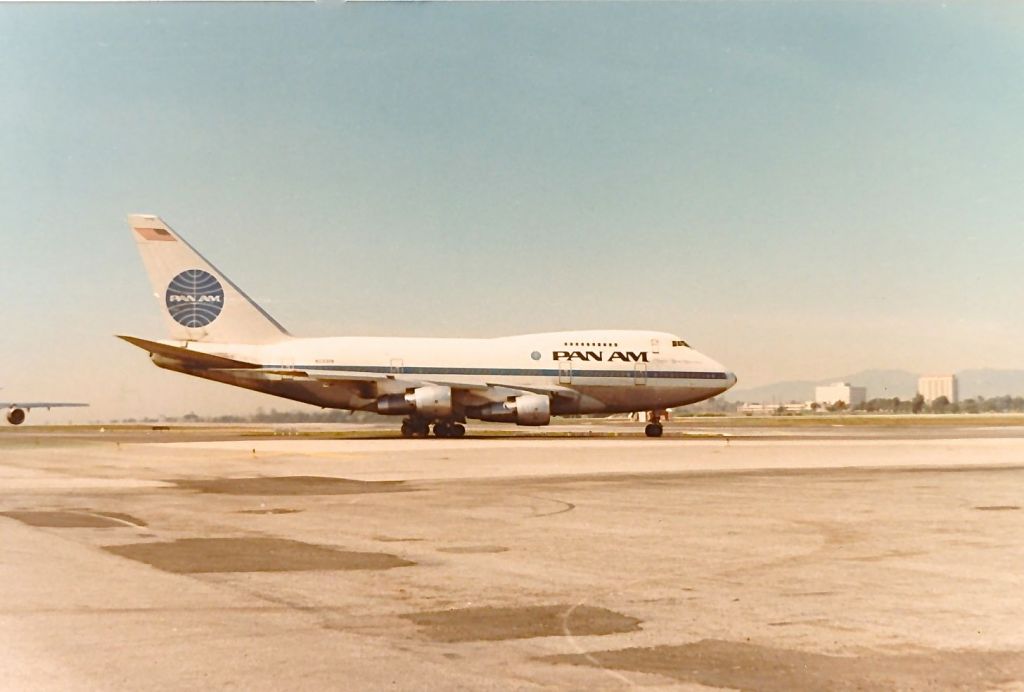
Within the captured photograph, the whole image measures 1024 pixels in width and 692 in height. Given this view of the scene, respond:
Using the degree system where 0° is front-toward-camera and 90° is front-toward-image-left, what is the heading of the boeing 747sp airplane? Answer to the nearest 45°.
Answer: approximately 270°
